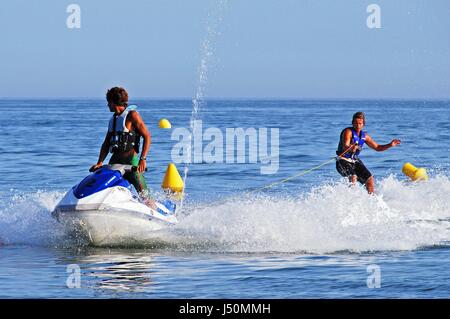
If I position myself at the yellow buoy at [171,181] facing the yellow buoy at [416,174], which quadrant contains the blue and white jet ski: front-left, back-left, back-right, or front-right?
back-right

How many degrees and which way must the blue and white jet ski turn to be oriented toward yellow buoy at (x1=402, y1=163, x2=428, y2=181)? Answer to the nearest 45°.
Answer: approximately 180°

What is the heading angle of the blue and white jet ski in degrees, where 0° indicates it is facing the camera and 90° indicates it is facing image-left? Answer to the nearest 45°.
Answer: approximately 45°

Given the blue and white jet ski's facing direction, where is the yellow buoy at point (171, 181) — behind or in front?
behind
